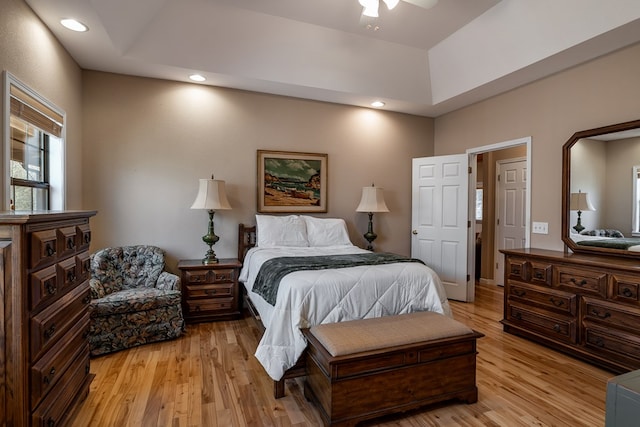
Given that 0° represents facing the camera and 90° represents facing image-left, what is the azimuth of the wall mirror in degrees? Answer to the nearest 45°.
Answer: approximately 45°

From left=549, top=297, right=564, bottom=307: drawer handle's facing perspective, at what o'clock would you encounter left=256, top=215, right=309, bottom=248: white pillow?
The white pillow is roughly at 1 o'clock from the drawer handle.

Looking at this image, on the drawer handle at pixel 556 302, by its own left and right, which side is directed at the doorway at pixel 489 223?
right

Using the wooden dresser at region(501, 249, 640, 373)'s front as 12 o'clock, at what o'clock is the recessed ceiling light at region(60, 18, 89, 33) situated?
The recessed ceiling light is roughly at 12 o'clock from the wooden dresser.

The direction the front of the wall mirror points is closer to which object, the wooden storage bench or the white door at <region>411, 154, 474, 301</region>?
the wooden storage bench

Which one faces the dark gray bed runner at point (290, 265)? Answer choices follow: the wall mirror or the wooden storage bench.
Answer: the wall mirror

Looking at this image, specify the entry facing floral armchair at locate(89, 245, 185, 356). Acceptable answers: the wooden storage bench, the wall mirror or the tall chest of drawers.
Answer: the wall mirror

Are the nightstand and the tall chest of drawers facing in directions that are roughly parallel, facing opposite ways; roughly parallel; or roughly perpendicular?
roughly perpendicular
